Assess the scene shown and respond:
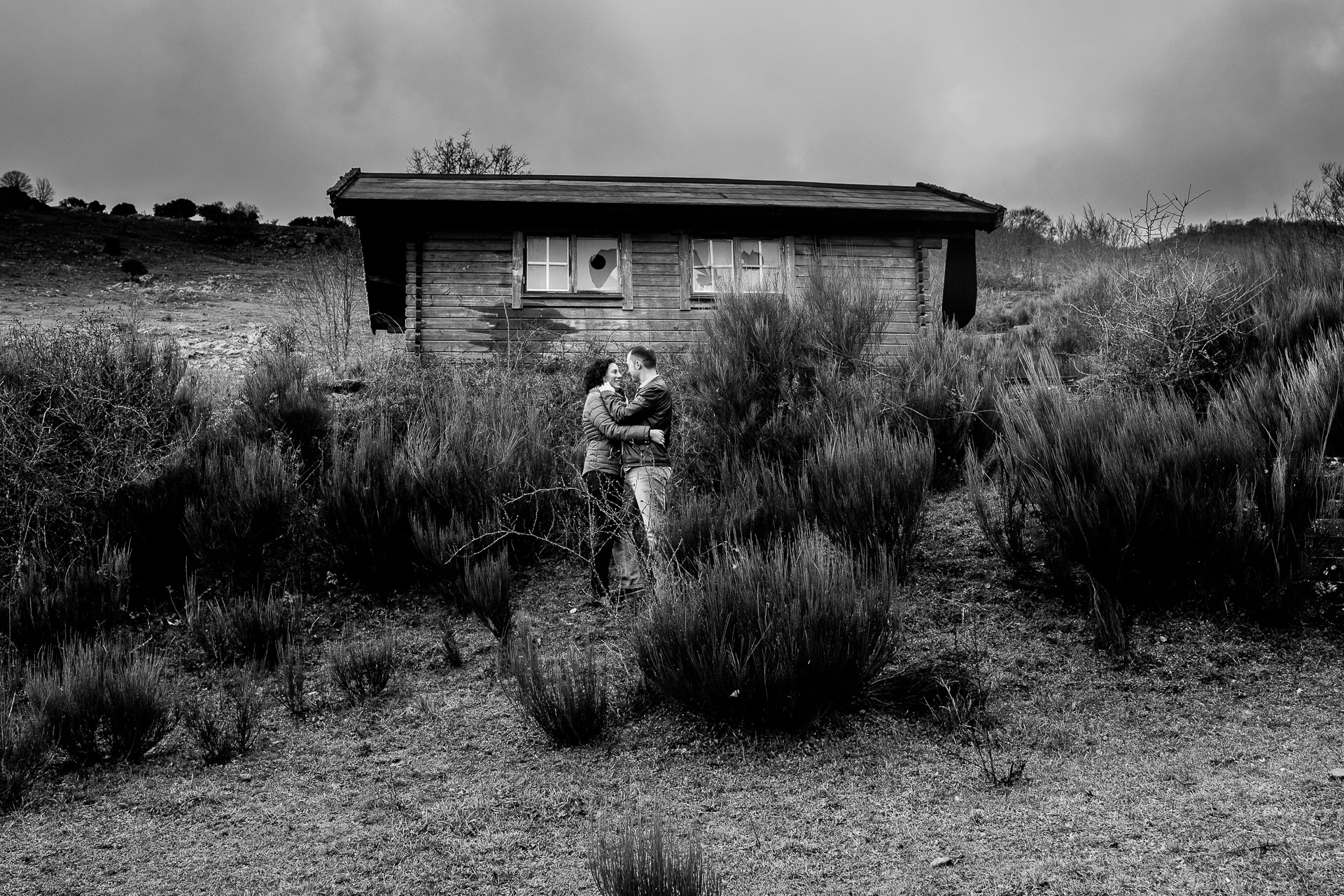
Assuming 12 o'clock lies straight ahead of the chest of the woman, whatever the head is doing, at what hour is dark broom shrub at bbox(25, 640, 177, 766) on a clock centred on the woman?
The dark broom shrub is roughly at 5 o'clock from the woman.

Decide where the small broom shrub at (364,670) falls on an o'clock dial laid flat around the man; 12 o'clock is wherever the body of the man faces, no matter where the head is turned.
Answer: The small broom shrub is roughly at 11 o'clock from the man.

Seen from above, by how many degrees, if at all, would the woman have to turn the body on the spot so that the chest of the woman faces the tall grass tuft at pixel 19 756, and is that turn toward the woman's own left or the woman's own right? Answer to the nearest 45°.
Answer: approximately 135° to the woman's own right

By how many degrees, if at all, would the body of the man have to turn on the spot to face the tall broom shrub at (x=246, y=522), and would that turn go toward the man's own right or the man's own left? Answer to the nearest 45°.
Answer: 0° — they already face it

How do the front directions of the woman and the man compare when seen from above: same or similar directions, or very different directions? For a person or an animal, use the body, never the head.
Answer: very different directions

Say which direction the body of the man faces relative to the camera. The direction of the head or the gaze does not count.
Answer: to the viewer's left

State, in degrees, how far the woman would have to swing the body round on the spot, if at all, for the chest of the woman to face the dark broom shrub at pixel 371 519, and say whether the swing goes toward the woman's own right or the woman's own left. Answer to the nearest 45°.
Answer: approximately 135° to the woman's own left

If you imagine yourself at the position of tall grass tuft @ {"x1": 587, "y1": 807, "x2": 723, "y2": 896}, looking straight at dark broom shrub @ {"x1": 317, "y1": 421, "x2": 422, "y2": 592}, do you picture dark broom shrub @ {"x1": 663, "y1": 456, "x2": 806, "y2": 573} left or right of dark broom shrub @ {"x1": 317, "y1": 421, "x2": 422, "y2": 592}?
right

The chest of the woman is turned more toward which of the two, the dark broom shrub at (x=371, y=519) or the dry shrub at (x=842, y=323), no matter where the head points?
the dry shrub

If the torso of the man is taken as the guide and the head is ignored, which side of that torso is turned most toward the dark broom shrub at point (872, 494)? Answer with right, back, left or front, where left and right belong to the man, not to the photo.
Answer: back

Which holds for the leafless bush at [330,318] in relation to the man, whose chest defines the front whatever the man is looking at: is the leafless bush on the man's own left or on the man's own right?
on the man's own right

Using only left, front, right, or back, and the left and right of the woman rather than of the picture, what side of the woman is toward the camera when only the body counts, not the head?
right
